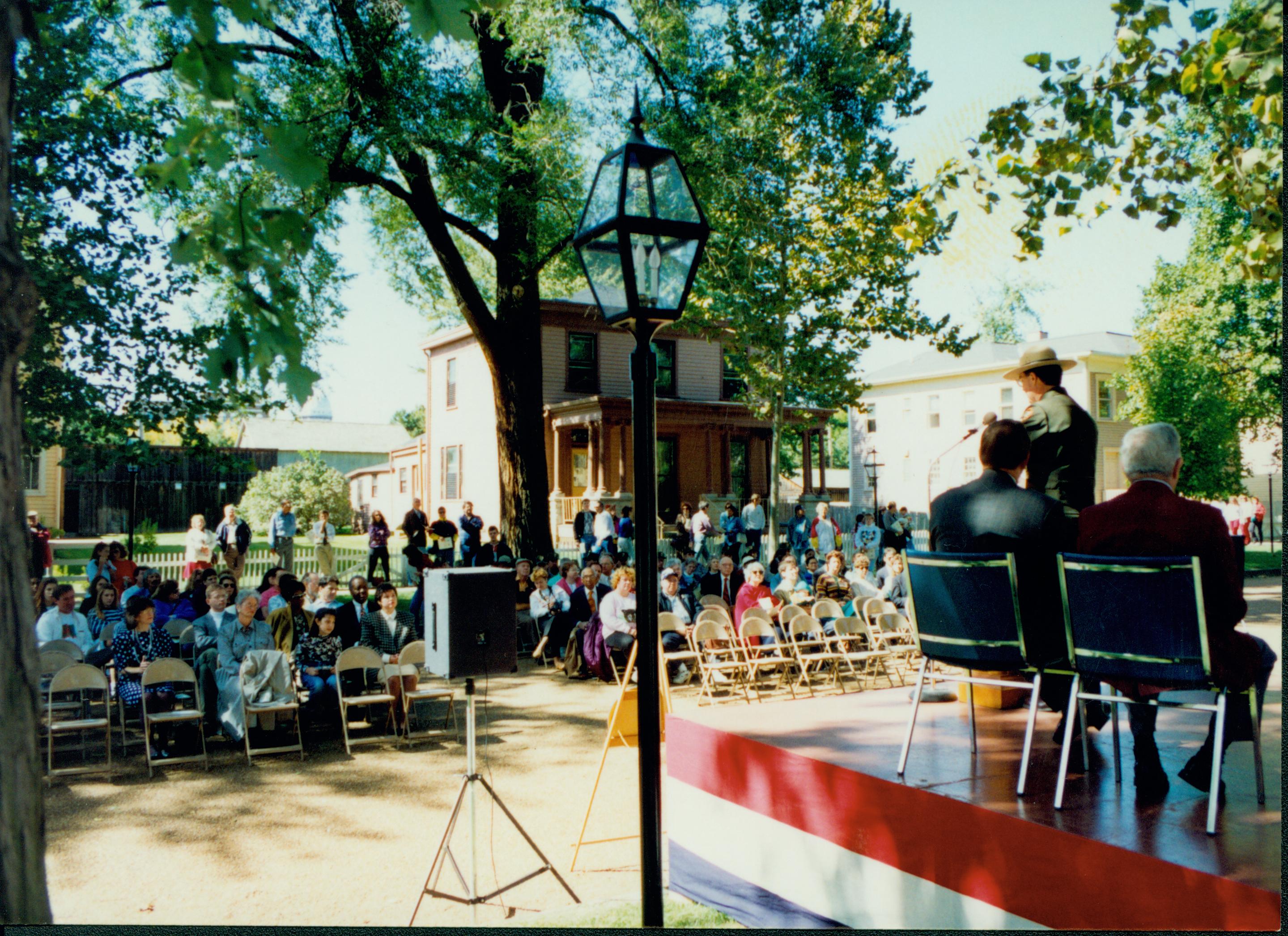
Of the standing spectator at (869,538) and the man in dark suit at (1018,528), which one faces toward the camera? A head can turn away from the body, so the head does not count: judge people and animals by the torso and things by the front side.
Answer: the standing spectator

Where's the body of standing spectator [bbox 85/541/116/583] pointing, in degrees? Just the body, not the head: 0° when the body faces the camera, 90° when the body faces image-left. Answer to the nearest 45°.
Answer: approximately 315°

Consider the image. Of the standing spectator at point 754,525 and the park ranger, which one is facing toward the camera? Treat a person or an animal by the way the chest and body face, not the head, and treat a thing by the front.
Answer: the standing spectator

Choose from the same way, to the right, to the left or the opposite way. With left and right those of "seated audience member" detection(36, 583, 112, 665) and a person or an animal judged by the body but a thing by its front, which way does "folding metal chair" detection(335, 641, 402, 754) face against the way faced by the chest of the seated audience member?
the same way

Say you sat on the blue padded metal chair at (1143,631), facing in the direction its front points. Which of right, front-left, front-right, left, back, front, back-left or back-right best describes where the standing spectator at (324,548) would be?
left

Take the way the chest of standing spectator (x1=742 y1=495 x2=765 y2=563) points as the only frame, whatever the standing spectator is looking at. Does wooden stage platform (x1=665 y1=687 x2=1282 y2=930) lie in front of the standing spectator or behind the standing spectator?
in front

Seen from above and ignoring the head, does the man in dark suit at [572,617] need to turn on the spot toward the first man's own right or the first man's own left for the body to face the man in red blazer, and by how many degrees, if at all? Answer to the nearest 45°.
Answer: approximately 45° to the first man's own left

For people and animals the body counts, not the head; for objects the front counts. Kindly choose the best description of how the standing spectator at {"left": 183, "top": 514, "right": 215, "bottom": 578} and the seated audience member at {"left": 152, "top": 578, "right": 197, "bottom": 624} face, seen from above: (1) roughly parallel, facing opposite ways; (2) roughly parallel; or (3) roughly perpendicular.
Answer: roughly parallel

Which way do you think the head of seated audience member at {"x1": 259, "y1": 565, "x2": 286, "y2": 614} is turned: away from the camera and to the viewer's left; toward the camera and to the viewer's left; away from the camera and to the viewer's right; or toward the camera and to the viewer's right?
toward the camera and to the viewer's right

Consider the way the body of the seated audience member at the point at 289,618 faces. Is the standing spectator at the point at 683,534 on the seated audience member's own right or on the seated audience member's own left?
on the seated audience member's own left

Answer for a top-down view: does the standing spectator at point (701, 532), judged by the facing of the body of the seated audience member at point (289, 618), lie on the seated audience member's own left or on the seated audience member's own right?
on the seated audience member's own left

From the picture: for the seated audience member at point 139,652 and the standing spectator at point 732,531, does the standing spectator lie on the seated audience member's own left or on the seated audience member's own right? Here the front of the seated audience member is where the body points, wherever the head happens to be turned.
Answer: on the seated audience member's own left

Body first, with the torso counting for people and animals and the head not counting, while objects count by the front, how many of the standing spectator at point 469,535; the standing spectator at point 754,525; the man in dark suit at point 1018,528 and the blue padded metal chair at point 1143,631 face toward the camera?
2

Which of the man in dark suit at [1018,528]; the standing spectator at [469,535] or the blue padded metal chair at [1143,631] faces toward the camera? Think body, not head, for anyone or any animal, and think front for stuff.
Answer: the standing spectator

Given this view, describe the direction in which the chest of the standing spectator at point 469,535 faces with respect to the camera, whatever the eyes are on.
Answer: toward the camera

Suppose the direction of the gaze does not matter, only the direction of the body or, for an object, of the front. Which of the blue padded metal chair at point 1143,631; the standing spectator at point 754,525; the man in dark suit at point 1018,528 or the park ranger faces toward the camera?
the standing spectator

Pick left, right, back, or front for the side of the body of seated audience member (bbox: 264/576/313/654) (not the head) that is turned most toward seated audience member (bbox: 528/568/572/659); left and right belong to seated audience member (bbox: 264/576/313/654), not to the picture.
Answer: left

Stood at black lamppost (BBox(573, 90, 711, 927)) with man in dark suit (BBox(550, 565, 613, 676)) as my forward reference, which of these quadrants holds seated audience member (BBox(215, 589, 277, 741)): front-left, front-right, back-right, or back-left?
front-left

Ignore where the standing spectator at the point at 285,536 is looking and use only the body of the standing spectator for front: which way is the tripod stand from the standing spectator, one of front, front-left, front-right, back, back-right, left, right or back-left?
front-right
